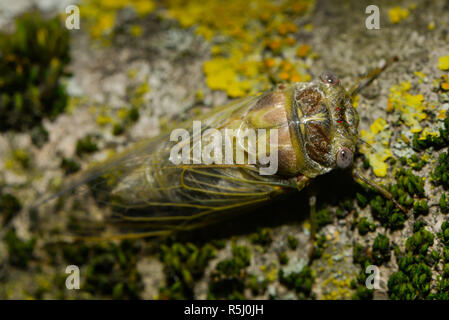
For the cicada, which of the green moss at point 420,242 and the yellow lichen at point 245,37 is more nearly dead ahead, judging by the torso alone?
the green moss

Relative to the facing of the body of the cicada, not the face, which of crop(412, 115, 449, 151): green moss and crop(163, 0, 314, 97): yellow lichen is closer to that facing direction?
the green moss

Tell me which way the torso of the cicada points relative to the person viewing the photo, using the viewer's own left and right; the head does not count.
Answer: facing to the right of the viewer

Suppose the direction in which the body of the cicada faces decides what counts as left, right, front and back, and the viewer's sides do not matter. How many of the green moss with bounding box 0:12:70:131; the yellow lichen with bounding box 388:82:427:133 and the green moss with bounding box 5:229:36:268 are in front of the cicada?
1

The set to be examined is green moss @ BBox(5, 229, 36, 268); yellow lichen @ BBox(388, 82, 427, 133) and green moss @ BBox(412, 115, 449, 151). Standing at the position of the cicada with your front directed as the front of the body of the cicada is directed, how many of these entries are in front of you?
2

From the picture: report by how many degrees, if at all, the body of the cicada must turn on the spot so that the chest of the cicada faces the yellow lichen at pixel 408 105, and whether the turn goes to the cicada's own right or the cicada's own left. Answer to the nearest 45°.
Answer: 0° — it already faces it
